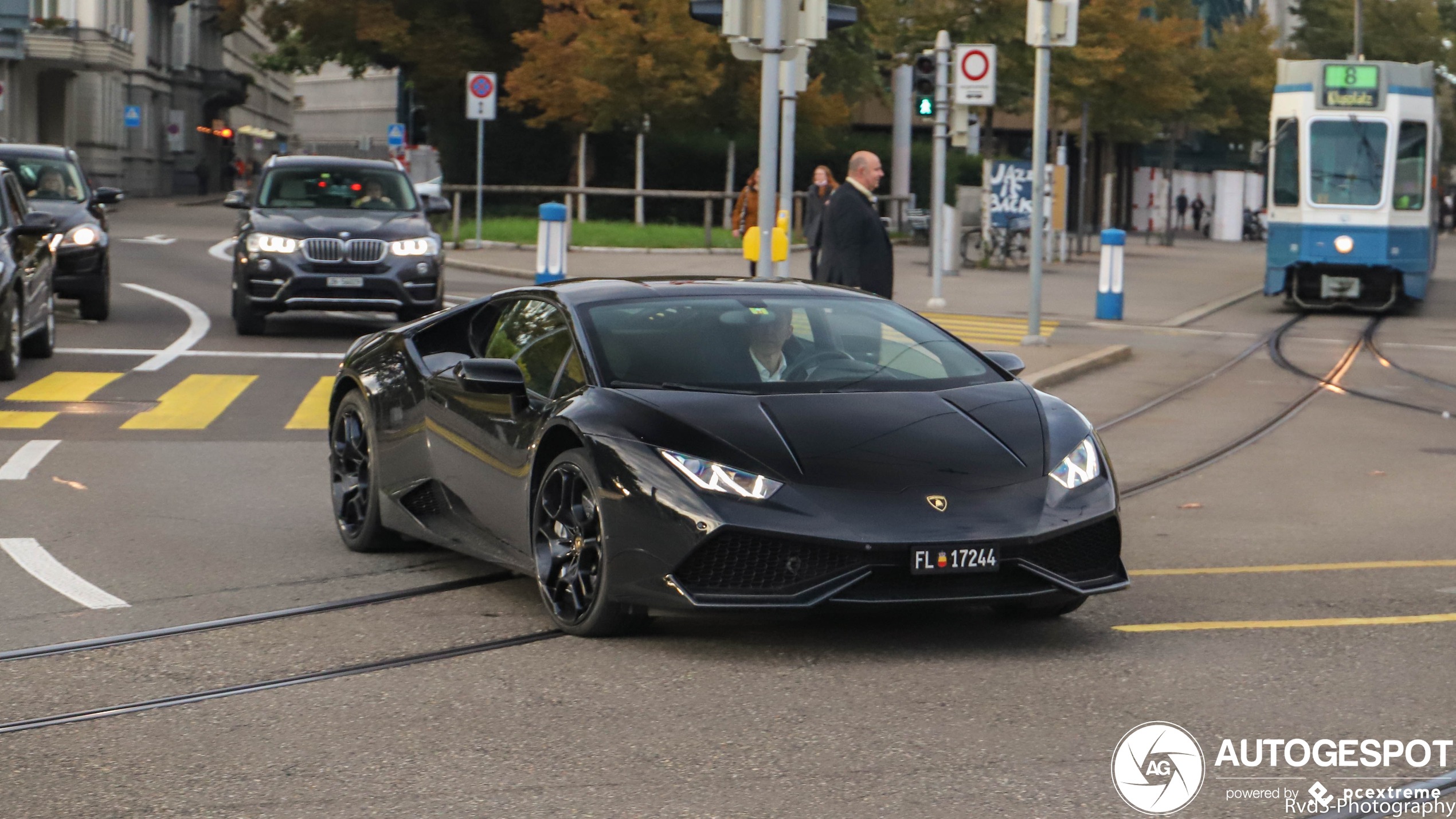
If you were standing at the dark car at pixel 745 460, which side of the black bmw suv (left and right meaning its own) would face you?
front

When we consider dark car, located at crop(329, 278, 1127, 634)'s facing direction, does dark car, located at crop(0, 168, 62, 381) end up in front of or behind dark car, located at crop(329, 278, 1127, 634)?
behind

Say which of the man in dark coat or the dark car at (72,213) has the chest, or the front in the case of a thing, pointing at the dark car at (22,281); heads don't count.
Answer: the dark car at (72,213)

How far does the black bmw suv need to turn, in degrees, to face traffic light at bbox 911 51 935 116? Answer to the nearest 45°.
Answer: approximately 135° to its left

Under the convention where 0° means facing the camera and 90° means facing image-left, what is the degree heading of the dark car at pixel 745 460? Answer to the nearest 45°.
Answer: approximately 315°

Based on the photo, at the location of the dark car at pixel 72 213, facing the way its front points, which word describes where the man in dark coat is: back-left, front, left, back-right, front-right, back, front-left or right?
front-left

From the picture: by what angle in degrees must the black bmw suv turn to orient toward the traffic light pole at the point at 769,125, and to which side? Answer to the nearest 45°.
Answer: approximately 45° to its left
